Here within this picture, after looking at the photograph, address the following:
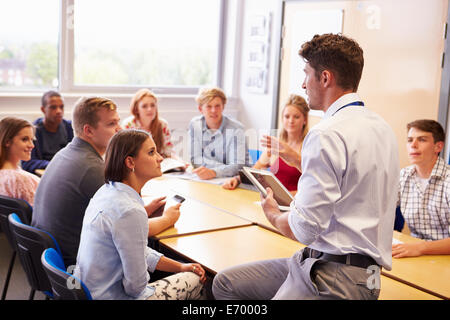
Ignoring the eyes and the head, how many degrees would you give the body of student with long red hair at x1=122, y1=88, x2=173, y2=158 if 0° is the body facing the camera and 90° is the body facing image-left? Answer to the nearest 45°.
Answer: approximately 0°

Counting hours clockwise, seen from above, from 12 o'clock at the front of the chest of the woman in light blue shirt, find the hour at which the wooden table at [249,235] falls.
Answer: The wooden table is roughly at 12 o'clock from the woman in light blue shirt.

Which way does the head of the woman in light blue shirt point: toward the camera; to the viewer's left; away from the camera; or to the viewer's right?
to the viewer's right

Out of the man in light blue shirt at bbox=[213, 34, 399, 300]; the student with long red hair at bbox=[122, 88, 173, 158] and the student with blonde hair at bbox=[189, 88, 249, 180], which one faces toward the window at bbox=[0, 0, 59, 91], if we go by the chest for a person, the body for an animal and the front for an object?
the man in light blue shirt

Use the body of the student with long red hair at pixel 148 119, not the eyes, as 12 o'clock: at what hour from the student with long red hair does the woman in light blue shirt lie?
The woman in light blue shirt is roughly at 12 o'clock from the student with long red hair.

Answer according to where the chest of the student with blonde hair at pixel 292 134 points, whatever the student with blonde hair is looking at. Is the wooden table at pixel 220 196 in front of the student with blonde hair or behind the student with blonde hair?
in front

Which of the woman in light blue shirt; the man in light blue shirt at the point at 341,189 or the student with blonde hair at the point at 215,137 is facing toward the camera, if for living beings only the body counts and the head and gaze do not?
the student with blonde hair

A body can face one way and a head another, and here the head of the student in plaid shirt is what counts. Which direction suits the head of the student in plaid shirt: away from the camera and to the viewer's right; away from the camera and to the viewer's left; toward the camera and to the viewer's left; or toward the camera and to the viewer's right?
toward the camera and to the viewer's left

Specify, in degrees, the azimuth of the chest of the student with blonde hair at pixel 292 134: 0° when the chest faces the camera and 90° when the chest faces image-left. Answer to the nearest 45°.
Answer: approximately 45°

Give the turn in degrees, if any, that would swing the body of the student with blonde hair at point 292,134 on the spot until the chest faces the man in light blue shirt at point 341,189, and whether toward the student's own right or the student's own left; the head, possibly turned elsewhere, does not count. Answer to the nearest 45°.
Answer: approximately 45° to the student's own left

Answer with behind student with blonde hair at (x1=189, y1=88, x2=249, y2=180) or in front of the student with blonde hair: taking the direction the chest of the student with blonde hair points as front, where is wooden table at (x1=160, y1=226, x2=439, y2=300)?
in front

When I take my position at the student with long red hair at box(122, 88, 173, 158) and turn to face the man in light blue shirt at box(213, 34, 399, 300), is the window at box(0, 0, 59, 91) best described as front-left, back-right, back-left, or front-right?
back-right

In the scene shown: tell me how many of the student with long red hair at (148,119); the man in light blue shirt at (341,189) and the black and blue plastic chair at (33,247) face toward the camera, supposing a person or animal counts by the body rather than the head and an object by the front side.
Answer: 1

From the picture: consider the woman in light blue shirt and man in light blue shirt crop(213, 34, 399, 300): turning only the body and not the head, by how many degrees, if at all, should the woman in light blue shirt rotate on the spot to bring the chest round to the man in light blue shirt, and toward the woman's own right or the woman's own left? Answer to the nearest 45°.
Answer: approximately 45° to the woman's own right

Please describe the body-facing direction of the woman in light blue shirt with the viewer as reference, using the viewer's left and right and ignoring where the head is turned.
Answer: facing away from the viewer and to the right of the viewer
